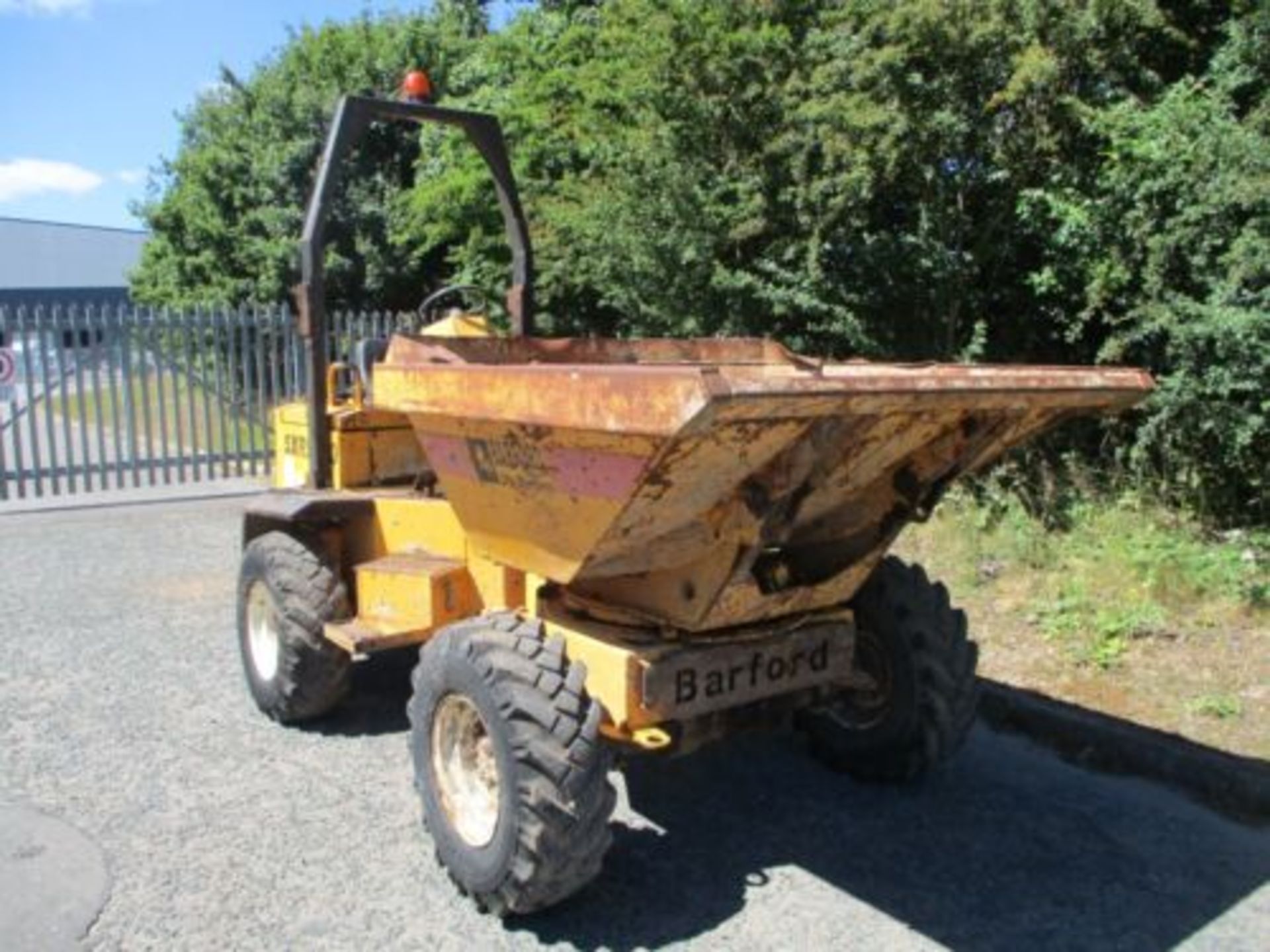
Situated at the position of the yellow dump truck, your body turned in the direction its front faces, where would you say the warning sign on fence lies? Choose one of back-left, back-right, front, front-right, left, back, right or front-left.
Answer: back

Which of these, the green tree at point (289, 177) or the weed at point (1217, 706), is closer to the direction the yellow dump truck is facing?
the weed

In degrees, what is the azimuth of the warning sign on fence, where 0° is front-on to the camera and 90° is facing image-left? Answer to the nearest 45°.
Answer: approximately 0°

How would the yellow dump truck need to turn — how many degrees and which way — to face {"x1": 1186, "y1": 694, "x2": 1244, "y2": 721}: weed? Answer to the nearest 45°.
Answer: approximately 90° to its left

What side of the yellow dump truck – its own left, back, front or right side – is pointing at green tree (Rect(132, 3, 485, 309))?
back

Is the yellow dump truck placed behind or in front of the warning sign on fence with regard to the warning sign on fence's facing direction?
in front

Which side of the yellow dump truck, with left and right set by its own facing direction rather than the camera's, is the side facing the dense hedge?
left

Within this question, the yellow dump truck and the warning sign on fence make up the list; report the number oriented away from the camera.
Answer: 0

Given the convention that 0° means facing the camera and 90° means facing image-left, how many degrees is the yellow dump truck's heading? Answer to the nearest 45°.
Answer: approximately 315°

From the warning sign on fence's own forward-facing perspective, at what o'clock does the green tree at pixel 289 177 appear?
The green tree is roughly at 7 o'clock from the warning sign on fence.
